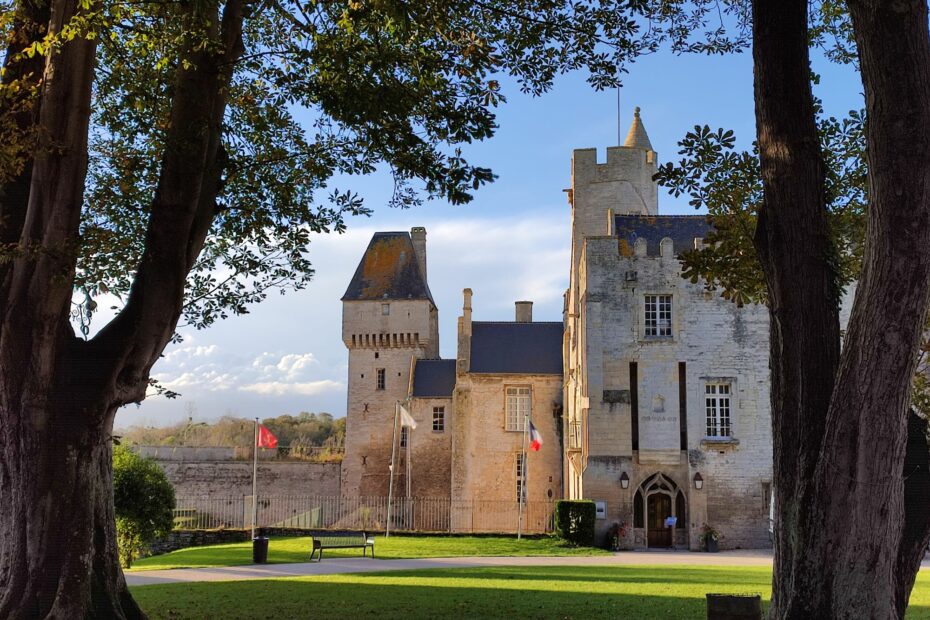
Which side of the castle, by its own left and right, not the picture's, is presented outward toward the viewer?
front

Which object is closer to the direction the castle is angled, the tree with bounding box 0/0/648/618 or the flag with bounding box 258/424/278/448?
the tree

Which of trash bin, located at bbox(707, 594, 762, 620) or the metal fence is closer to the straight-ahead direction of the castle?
the trash bin

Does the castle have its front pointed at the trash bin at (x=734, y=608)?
yes

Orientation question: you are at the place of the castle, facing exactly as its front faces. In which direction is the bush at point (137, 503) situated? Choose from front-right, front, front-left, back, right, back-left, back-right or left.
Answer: front-right

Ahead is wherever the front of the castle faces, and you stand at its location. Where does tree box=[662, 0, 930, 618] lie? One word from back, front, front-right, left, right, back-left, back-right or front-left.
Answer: front

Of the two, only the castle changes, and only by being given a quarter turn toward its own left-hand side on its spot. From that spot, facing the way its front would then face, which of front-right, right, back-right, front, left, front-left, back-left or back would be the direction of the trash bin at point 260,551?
back-right

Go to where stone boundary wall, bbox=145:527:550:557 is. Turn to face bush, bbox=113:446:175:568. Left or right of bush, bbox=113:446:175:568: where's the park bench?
left

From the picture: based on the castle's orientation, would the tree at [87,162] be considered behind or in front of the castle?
in front
